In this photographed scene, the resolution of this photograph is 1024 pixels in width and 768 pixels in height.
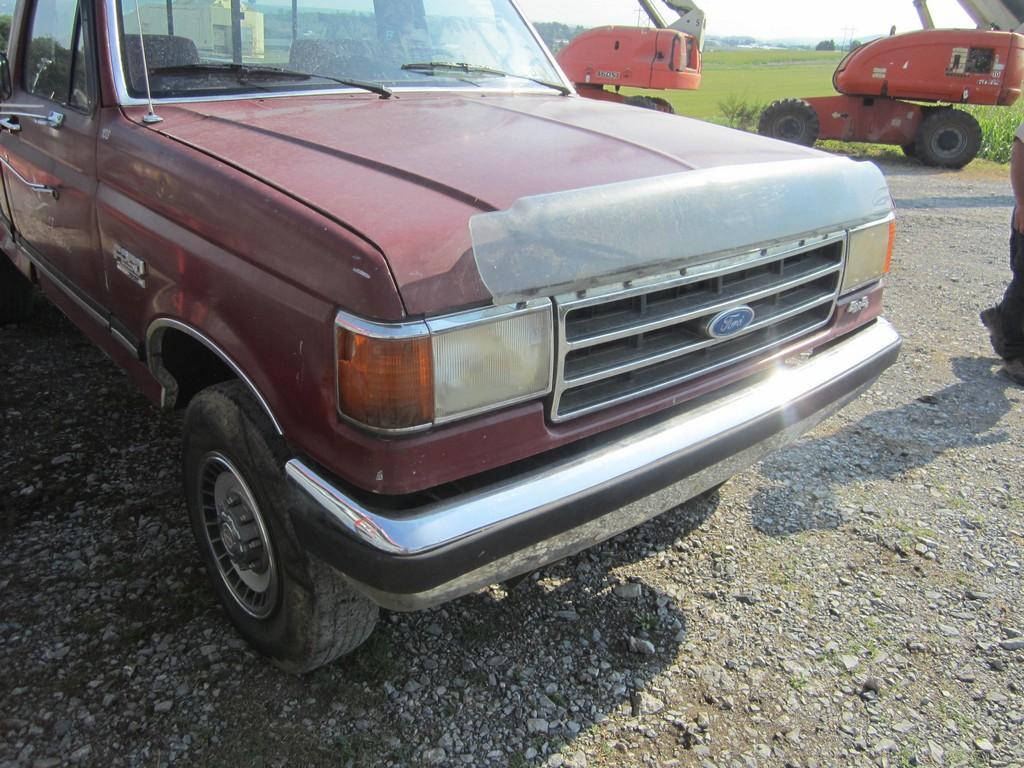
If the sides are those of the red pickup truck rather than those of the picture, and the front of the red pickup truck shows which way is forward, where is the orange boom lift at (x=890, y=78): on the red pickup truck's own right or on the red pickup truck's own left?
on the red pickup truck's own left

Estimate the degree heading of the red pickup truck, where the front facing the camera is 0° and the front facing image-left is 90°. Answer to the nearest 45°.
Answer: approximately 315°

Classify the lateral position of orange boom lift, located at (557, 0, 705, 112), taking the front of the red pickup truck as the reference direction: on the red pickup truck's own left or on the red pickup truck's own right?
on the red pickup truck's own left
